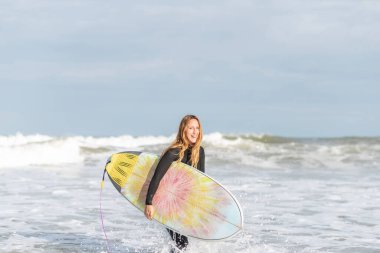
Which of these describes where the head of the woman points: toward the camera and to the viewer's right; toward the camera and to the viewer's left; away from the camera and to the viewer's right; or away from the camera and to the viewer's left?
toward the camera and to the viewer's right

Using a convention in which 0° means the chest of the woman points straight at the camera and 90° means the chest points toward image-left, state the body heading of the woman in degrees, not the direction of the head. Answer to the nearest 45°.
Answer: approximately 315°
